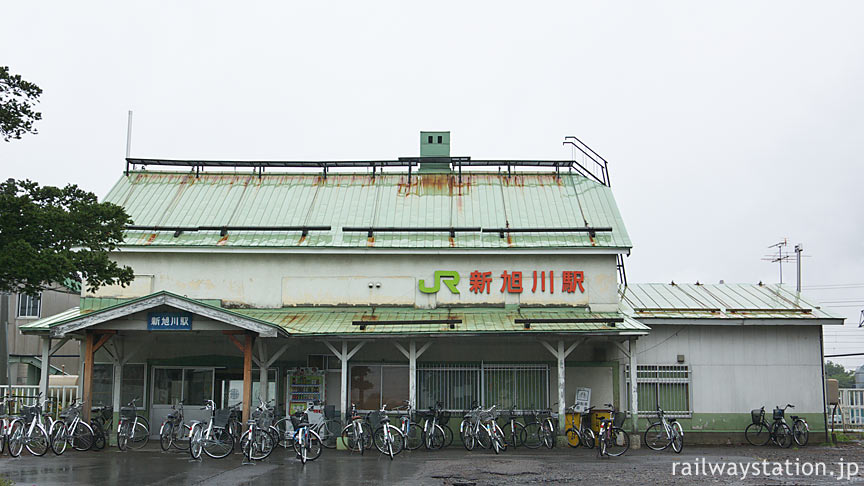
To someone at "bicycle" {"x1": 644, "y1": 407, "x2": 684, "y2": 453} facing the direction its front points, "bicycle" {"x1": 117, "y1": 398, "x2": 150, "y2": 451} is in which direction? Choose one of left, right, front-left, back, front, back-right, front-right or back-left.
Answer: front-left

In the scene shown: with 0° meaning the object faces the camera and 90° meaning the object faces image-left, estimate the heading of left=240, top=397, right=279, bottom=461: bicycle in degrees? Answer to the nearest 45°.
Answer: approximately 225°

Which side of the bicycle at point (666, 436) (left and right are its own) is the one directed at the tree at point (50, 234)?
left

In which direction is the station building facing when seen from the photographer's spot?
facing the viewer
